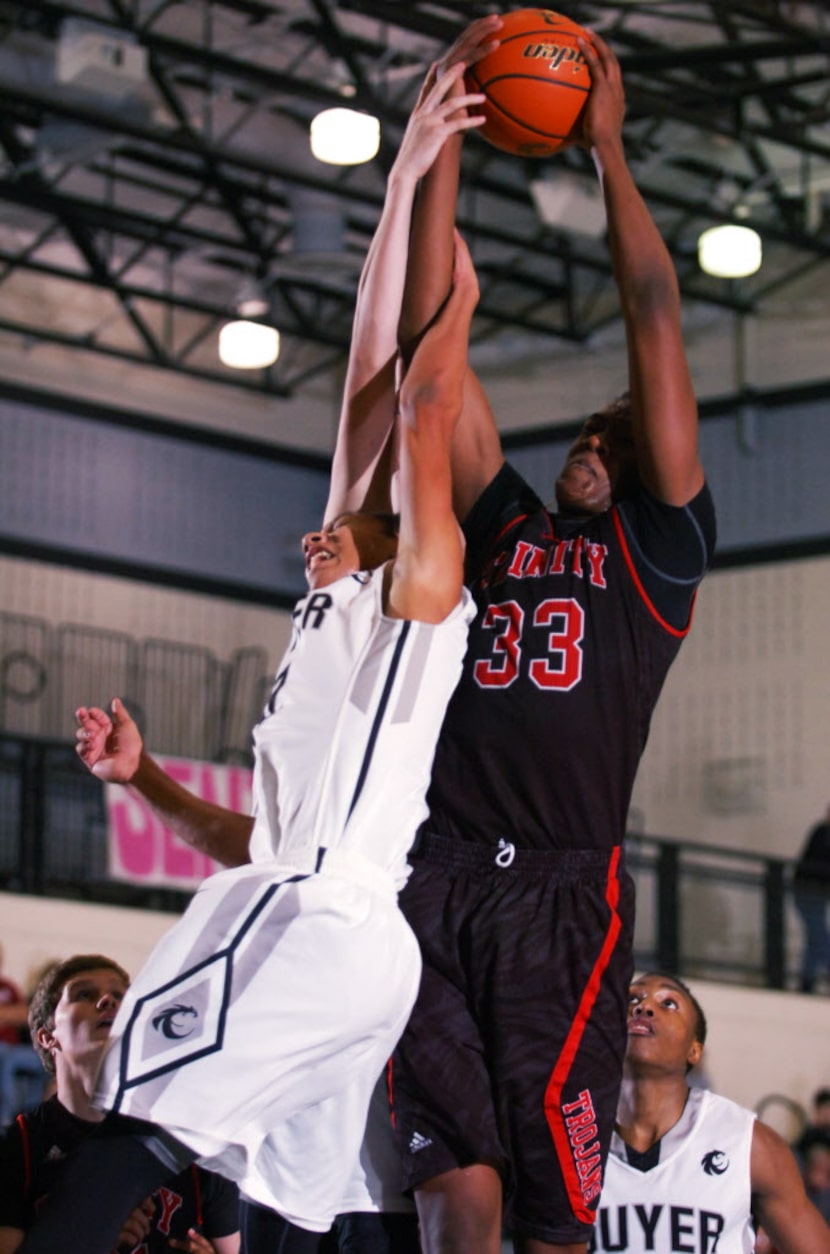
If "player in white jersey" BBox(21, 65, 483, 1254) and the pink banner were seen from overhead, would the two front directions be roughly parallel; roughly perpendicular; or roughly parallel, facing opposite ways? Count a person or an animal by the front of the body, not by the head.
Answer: roughly perpendicular

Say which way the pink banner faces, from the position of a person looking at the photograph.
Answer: facing the viewer

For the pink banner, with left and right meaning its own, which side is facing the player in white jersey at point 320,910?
front

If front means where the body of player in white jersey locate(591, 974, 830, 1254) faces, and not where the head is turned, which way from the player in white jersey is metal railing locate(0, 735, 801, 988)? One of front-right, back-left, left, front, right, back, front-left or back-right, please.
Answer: back-right

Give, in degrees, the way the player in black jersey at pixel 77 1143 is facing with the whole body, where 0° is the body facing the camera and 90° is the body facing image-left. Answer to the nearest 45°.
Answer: approximately 315°

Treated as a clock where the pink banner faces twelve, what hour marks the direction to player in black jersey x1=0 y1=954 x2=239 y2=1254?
The player in black jersey is roughly at 12 o'clock from the pink banner.

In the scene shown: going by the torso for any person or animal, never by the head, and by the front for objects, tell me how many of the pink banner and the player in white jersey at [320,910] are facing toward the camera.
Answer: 1

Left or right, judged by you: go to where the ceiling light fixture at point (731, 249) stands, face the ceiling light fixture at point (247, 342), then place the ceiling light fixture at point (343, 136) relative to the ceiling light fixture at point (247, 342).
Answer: left

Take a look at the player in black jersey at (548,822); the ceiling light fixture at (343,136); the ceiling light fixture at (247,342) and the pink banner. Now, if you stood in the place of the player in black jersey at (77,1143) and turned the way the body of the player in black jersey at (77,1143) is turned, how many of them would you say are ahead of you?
1

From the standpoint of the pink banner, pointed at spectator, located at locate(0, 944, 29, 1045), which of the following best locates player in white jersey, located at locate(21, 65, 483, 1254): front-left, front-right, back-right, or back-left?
front-left
